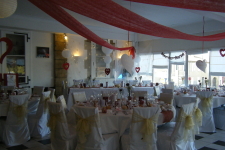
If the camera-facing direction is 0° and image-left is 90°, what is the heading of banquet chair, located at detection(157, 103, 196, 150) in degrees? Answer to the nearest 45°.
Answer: approximately 135°

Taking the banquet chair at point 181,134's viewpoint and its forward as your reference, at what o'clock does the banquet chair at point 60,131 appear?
the banquet chair at point 60,131 is roughly at 10 o'clock from the banquet chair at point 181,134.

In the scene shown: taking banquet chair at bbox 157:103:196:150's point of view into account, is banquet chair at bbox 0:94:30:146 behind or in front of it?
in front

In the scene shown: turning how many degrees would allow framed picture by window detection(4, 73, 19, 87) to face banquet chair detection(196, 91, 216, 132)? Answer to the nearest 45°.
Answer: approximately 45° to its left

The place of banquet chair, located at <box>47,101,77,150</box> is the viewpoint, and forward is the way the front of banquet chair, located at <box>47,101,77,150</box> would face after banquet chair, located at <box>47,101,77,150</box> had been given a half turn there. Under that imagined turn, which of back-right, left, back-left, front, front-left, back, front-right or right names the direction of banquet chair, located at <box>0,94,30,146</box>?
right

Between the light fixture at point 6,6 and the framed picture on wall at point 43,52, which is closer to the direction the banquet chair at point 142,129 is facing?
the framed picture on wall

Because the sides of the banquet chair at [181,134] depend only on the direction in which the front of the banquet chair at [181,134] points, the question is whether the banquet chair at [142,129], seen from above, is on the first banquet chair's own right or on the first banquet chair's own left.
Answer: on the first banquet chair's own left

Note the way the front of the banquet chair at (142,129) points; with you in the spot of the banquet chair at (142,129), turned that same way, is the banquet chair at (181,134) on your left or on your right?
on your right

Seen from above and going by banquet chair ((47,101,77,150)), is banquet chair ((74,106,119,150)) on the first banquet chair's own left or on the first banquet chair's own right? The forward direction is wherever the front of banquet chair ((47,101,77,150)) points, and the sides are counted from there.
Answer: on the first banquet chair's own right
